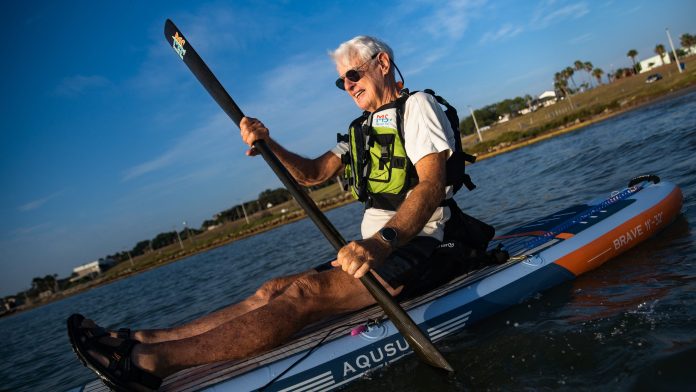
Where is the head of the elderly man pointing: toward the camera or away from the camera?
toward the camera

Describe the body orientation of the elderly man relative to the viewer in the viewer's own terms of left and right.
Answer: facing the viewer and to the left of the viewer
